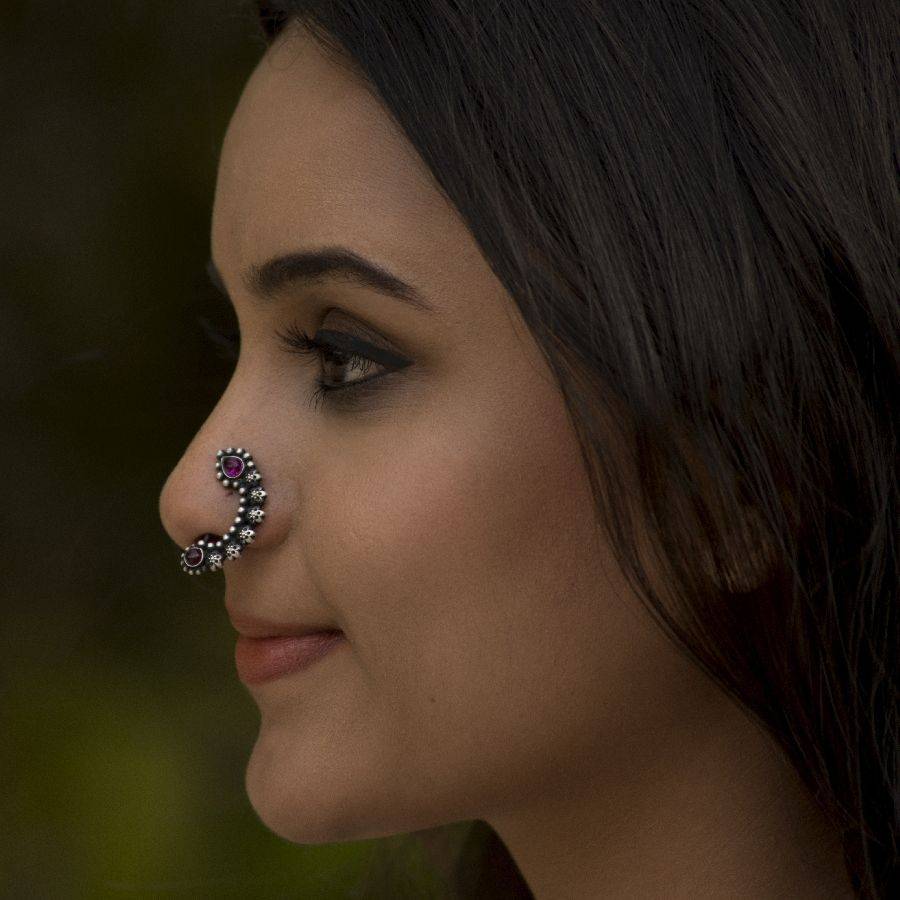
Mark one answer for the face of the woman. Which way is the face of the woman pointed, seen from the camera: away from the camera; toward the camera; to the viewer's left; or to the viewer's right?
to the viewer's left
